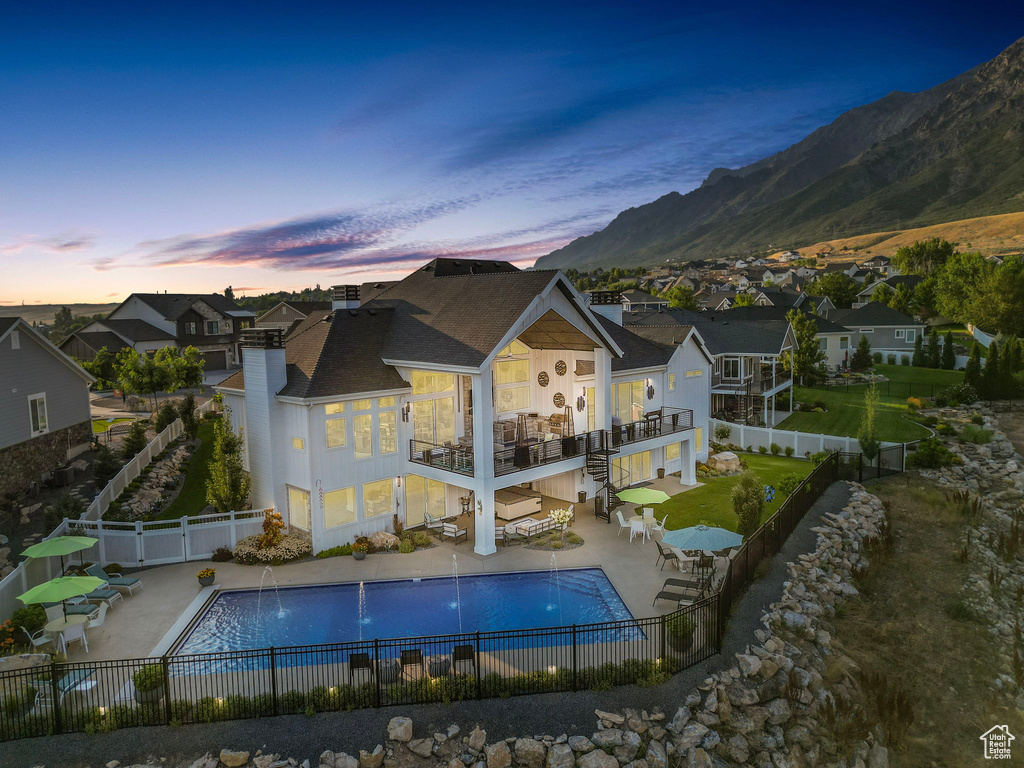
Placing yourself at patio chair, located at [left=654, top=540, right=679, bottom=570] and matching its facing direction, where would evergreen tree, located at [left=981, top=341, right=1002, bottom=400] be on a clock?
The evergreen tree is roughly at 10 o'clock from the patio chair.

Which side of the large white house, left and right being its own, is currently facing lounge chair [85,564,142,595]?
left

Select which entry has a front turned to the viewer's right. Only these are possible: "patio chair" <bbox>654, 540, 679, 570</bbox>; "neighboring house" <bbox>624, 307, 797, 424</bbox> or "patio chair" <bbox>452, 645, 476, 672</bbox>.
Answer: "patio chair" <bbox>654, 540, 679, 570</bbox>

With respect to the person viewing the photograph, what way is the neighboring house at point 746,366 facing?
facing away from the viewer and to the left of the viewer

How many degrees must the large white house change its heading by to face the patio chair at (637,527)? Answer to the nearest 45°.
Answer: approximately 135° to its right

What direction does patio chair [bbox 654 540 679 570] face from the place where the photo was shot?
facing to the right of the viewer

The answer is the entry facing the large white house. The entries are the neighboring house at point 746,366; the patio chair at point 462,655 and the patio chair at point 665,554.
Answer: the patio chair at point 462,655

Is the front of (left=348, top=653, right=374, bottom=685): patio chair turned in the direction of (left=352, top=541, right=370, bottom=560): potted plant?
yes

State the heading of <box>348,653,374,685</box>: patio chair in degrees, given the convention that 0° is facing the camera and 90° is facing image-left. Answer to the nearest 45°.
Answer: approximately 180°

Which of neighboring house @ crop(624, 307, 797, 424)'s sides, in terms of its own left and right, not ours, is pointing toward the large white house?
left

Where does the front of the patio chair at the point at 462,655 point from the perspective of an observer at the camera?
facing away from the viewer

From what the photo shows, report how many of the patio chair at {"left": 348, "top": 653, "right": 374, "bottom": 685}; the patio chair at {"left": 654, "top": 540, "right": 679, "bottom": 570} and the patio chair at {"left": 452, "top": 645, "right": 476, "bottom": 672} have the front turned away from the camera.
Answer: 2
